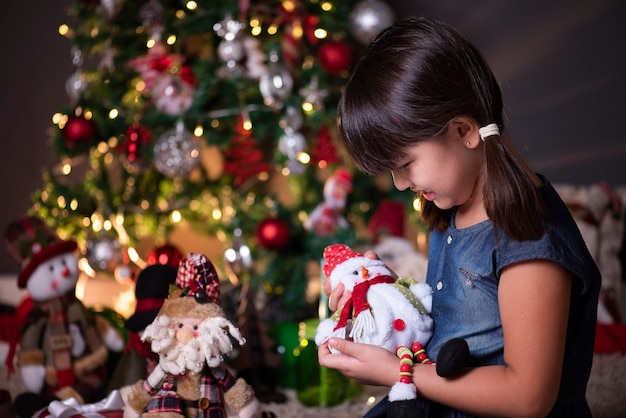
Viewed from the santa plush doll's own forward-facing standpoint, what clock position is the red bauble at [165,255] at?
The red bauble is roughly at 6 o'clock from the santa plush doll.

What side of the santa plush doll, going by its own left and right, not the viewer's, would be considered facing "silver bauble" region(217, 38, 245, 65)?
back

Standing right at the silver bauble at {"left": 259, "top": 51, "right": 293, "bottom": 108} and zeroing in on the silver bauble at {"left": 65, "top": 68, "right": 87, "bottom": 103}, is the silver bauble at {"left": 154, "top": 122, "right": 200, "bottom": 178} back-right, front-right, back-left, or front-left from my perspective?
front-left

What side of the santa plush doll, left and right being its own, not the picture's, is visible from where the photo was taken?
front

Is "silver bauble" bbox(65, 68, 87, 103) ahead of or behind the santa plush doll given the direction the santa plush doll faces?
behind

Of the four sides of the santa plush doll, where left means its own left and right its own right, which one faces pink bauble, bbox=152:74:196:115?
back

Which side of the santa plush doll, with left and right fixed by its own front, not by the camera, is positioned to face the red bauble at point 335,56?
back

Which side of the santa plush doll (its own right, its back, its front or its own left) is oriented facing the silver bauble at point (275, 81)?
back

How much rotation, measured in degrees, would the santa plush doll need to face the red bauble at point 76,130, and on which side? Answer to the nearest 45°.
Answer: approximately 180°
